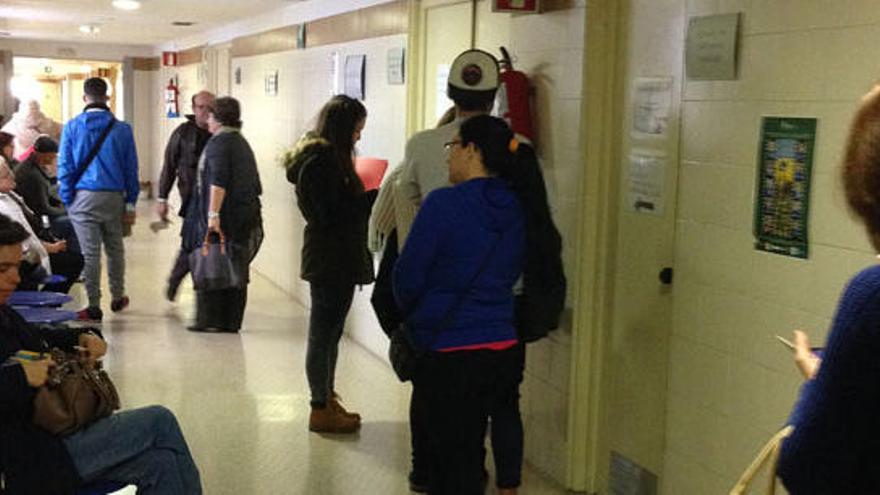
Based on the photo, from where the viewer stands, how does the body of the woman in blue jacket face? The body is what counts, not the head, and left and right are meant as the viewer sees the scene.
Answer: facing away from the viewer and to the left of the viewer

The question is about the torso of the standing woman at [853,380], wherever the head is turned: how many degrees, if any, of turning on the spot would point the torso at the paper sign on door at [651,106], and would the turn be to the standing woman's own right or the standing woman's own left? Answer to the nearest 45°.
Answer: approximately 45° to the standing woman's own right

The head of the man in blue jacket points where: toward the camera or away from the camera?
away from the camera

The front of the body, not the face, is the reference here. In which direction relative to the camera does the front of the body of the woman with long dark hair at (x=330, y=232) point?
to the viewer's right

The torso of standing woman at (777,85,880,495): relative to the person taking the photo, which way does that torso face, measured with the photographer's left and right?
facing away from the viewer and to the left of the viewer

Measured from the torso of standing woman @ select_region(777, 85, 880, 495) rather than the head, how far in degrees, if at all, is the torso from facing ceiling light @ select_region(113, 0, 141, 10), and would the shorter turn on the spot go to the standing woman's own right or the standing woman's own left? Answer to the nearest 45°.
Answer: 0° — they already face it

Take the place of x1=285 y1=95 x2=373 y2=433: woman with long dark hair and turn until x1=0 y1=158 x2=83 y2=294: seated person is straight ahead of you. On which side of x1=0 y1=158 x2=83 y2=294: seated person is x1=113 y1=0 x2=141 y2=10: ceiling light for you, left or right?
right

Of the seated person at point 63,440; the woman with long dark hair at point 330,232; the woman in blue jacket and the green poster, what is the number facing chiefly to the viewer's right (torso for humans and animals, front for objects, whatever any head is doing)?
2

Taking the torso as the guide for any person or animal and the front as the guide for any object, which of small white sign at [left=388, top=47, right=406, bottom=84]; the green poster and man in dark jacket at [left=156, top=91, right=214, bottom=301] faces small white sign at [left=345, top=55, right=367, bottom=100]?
the man in dark jacket

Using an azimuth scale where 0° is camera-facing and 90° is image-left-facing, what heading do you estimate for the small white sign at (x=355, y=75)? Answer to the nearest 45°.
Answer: approximately 45°

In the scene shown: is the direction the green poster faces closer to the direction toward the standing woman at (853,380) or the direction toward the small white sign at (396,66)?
the standing woman

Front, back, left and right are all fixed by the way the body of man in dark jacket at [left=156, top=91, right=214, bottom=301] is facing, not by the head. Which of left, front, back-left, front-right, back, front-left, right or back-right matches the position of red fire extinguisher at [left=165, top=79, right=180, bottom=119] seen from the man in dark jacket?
back-left

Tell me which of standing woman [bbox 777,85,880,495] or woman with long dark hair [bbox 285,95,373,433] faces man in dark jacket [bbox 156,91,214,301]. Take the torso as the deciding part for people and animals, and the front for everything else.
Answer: the standing woman
